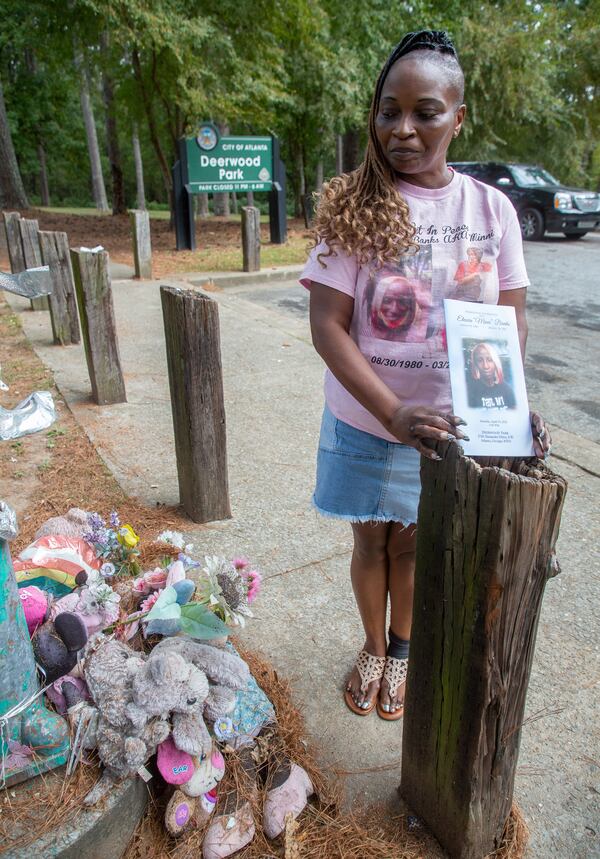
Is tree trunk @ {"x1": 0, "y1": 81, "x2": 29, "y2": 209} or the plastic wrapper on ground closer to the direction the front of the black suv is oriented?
the plastic wrapper on ground

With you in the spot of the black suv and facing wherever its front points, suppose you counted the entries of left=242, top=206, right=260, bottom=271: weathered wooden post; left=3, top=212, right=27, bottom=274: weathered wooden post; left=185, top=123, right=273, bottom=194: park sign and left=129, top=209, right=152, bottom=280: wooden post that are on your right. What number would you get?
4

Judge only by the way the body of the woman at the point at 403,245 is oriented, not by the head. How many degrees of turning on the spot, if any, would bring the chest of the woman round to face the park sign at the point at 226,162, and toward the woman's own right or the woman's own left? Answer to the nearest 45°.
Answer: approximately 180°

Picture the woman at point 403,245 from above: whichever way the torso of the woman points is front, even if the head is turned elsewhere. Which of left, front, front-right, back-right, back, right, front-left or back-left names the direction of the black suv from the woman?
back

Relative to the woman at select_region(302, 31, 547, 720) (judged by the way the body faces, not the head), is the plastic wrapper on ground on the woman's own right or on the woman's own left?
on the woman's own right

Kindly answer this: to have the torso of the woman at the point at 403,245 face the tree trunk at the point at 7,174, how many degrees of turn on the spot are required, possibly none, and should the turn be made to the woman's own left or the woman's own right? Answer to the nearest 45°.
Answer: approximately 135° to the woman's own right

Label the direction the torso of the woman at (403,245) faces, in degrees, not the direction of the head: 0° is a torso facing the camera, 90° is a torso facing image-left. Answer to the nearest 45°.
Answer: approximately 0°

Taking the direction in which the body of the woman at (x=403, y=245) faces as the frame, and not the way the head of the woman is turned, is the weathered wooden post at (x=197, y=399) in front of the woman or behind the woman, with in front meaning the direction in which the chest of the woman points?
behind

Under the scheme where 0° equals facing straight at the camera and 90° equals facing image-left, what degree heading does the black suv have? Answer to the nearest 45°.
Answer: approximately 315°

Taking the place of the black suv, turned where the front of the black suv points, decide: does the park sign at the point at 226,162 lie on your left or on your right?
on your right

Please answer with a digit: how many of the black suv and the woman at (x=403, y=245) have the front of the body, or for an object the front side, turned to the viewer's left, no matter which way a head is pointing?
0
